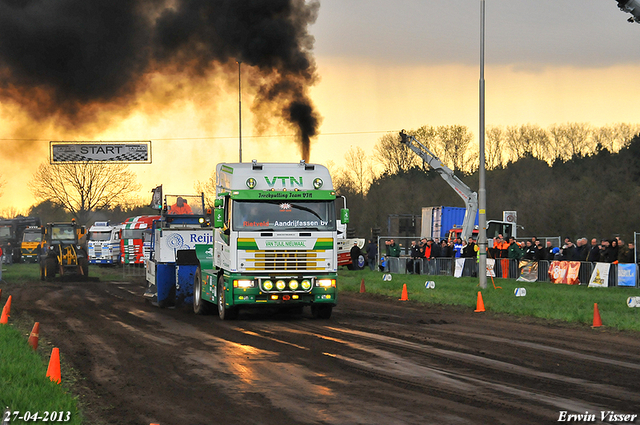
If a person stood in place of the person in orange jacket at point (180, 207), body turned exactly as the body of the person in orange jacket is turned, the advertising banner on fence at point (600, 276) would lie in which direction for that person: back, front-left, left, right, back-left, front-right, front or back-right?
left

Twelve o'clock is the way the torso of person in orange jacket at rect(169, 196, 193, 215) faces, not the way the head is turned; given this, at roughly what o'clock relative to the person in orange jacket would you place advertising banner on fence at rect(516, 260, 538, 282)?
The advertising banner on fence is roughly at 9 o'clock from the person in orange jacket.

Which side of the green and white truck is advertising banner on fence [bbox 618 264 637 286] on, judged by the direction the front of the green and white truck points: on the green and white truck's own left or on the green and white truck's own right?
on the green and white truck's own left

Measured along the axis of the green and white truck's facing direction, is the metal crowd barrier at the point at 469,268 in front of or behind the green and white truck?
behind

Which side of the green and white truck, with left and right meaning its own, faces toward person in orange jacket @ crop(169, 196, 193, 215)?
back

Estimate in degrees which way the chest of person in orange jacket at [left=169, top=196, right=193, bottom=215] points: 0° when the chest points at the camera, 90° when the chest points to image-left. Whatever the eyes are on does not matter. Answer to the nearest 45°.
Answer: approximately 0°

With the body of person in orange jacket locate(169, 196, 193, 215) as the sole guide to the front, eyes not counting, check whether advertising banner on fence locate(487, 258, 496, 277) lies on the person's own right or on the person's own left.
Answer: on the person's own left

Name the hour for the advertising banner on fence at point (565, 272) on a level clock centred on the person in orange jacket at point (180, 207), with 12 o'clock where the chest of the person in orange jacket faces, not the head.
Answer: The advertising banner on fence is roughly at 9 o'clock from the person in orange jacket.

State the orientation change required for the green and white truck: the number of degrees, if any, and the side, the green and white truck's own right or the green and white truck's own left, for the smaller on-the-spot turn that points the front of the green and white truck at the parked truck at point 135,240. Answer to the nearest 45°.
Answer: approximately 180°

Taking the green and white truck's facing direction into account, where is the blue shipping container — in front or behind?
behind

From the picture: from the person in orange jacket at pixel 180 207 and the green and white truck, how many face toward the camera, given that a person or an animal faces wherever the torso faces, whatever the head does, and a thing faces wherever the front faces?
2

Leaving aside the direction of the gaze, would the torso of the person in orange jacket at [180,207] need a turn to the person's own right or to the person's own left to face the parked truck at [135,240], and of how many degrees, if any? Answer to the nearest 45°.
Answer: approximately 180°

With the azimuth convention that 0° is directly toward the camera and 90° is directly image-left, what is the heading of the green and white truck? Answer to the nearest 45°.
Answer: approximately 0°

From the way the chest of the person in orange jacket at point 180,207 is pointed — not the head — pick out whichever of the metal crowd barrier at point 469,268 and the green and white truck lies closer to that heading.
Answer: the green and white truck

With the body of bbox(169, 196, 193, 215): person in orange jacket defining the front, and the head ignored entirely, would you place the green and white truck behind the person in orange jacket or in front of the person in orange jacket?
in front
